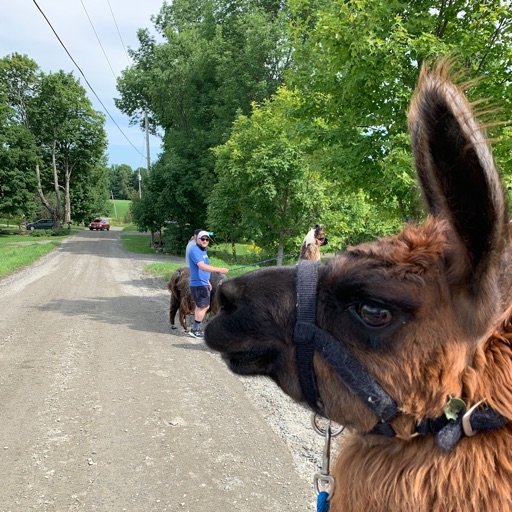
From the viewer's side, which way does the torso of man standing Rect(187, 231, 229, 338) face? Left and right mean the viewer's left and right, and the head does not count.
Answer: facing the viewer and to the right of the viewer

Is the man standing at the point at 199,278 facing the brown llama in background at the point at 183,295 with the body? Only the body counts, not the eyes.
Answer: no

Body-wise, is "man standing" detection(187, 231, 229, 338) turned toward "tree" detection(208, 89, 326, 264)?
no

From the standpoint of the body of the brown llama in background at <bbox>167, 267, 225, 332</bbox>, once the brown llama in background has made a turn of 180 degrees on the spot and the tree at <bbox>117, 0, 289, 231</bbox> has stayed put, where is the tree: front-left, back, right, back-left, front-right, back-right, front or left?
back-right

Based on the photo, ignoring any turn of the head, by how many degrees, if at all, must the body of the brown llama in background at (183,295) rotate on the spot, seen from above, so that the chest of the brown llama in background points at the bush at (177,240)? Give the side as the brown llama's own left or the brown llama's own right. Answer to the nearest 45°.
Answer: approximately 45° to the brown llama's own left

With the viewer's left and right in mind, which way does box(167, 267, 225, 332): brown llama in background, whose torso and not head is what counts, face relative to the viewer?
facing away from the viewer and to the right of the viewer

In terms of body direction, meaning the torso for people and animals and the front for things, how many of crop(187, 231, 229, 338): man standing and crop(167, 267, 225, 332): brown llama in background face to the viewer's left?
0

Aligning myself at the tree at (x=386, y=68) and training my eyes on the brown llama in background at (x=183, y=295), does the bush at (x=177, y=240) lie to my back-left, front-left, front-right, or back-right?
front-right

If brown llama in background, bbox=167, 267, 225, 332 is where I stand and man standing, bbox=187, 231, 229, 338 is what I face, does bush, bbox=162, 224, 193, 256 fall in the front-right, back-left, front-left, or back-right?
back-left
